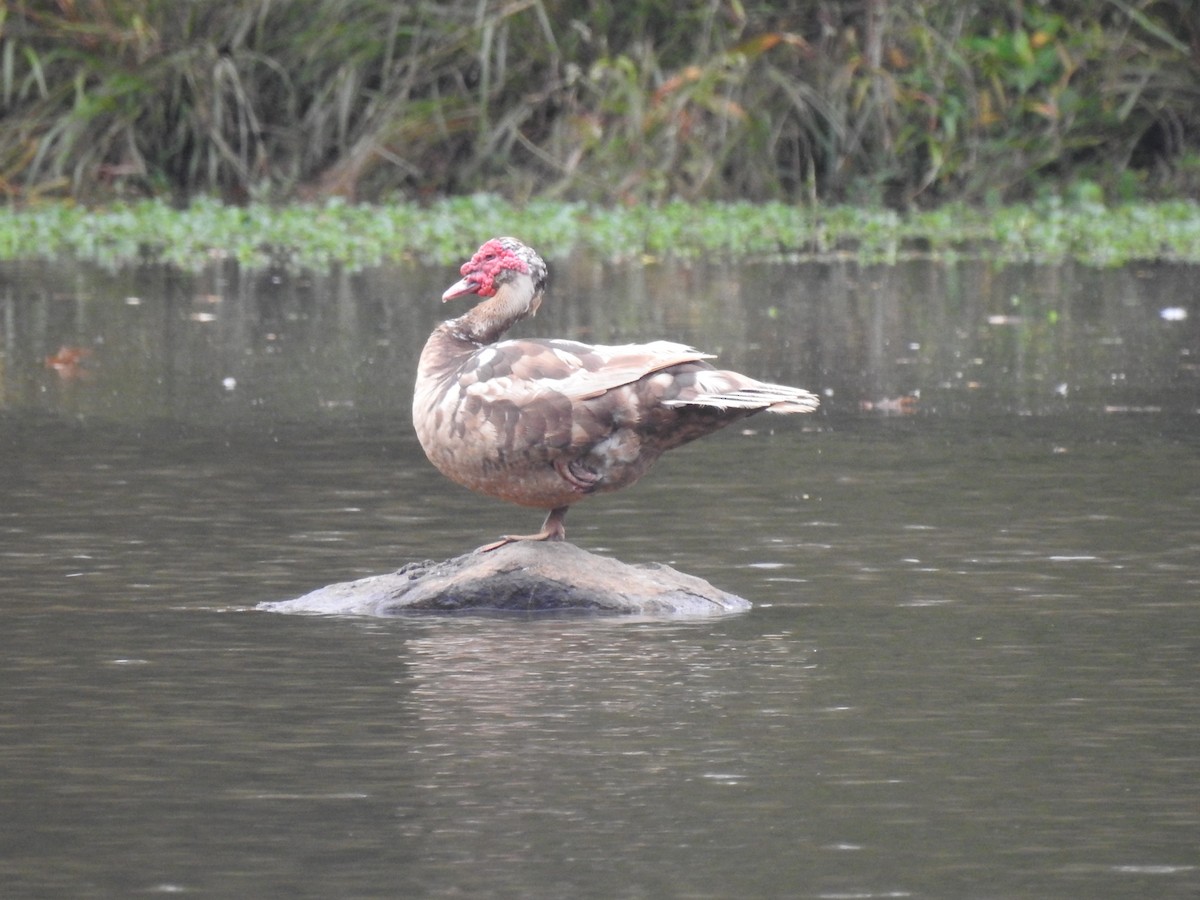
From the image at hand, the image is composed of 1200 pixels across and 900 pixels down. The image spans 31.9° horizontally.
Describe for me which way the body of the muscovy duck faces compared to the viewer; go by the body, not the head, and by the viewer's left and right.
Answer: facing to the left of the viewer
